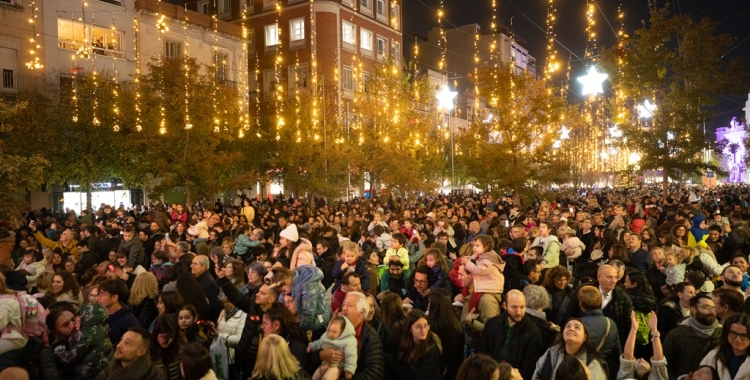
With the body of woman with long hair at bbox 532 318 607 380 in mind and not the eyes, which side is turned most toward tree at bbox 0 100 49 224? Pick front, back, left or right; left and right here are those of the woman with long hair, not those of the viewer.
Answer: right

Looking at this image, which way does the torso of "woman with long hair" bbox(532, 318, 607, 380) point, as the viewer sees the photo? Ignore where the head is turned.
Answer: toward the camera

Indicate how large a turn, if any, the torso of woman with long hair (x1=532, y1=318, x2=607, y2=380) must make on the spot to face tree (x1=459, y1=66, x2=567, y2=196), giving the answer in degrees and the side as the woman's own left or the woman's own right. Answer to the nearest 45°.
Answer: approximately 180°

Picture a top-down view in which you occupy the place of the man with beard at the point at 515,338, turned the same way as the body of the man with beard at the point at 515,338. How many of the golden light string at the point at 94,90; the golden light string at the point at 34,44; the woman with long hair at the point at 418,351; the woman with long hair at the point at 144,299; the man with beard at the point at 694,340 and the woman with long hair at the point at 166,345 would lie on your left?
1

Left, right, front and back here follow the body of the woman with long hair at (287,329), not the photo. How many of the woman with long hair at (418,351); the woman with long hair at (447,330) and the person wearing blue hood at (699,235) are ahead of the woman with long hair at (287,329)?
0

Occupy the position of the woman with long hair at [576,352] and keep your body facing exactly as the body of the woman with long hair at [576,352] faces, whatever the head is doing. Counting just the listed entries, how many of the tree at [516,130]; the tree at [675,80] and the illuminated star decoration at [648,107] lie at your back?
3

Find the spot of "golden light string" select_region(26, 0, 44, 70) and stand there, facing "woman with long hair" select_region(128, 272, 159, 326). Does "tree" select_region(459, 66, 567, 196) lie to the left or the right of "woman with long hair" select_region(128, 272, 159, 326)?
left

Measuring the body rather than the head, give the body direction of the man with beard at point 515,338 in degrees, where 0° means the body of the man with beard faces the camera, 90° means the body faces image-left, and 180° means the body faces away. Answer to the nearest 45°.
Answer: approximately 0°

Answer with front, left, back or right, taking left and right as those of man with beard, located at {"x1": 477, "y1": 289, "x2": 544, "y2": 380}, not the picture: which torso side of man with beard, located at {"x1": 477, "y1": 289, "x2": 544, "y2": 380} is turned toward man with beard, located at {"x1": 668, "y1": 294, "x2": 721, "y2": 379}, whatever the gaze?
left

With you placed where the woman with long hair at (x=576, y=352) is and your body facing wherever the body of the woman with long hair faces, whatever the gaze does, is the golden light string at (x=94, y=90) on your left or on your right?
on your right
